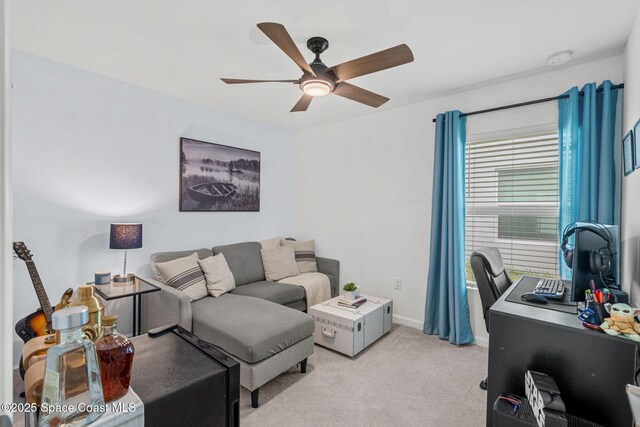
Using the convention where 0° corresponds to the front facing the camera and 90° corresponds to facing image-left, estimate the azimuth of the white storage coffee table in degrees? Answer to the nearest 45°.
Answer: approximately 315°

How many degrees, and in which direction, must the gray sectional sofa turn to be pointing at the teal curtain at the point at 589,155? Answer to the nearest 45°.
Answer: approximately 45° to its left

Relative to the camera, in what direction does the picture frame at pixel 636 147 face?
facing to the left of the viewer
